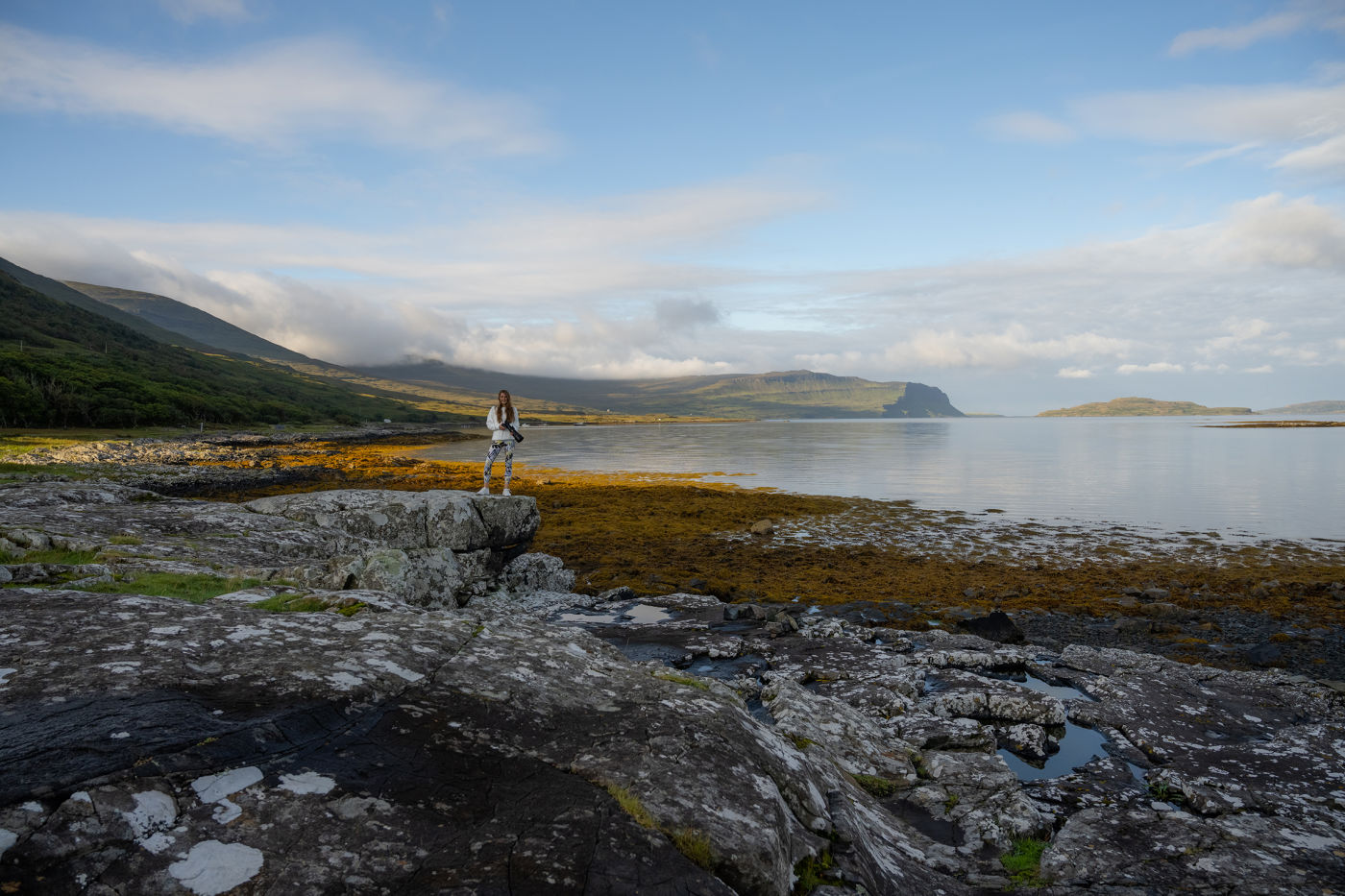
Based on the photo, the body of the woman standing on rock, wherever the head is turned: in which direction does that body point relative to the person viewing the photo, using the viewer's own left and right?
facing the viewer

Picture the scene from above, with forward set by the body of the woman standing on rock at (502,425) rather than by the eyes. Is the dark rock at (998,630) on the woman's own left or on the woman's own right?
on the woman's own left

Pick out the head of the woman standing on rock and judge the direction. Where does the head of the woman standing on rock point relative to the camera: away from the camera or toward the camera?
toward the camera
